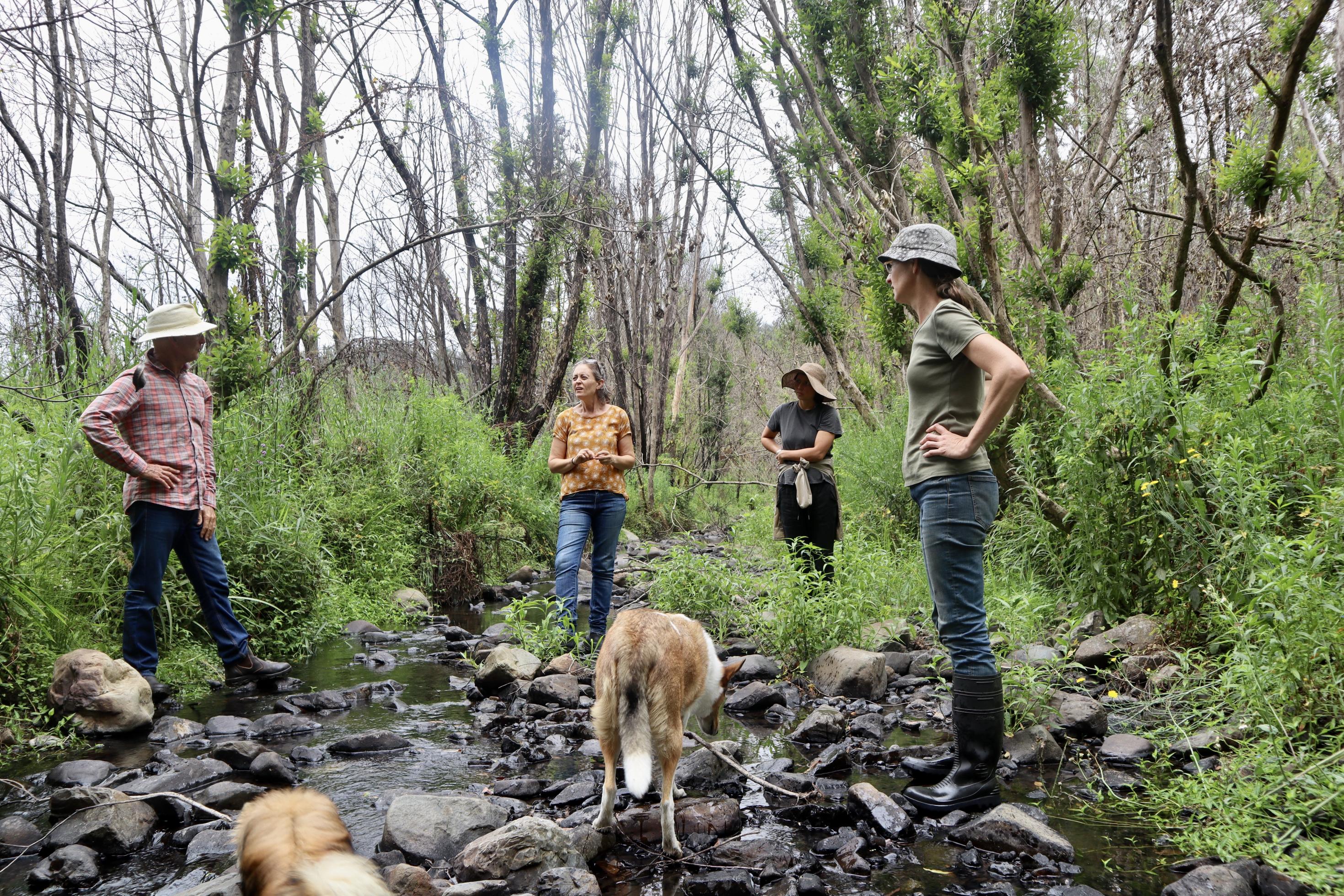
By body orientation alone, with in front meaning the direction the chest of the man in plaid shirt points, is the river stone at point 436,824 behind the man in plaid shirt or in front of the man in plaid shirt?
in front

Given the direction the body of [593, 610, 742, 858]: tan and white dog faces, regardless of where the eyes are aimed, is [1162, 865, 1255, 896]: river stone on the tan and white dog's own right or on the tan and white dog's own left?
on the tan and white dog's own right

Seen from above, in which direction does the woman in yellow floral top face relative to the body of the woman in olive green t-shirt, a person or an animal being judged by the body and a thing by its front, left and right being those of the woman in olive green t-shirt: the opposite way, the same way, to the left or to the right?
to the left

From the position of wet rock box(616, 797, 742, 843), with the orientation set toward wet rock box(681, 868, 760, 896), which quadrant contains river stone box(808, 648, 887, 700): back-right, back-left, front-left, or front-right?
back-left

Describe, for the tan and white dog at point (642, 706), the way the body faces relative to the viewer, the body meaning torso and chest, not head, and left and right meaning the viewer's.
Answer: facing away from the viewer and to the right of the viewer

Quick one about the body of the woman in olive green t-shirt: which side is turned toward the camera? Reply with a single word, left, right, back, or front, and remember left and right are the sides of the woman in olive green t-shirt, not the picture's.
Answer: left

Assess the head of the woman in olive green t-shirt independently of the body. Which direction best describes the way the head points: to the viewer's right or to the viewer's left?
to the viewer's left

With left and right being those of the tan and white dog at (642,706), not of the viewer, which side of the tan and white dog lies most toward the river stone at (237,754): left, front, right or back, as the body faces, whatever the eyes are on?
left

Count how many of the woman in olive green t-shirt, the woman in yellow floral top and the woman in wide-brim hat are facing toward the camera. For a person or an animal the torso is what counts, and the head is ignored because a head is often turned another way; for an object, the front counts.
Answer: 2
